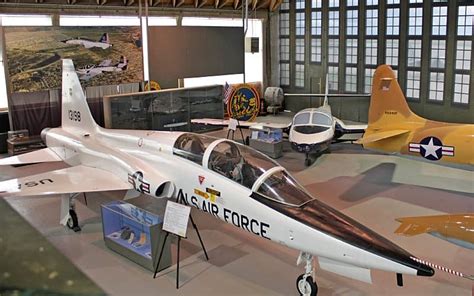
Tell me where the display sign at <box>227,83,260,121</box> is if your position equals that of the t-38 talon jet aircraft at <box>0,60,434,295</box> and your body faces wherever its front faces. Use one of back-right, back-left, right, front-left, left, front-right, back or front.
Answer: back-left

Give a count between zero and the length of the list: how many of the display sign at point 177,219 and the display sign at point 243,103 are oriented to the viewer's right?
0

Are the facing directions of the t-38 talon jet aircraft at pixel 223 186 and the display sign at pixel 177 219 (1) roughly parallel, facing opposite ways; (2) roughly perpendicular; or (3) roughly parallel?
roughly perpendicular

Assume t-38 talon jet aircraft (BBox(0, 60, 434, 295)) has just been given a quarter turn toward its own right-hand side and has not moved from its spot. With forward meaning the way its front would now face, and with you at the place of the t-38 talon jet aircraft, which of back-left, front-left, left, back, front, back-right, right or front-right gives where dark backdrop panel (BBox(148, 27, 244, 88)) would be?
back-right

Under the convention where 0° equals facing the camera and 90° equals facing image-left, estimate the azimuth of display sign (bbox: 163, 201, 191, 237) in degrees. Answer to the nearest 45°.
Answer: approximately 45°

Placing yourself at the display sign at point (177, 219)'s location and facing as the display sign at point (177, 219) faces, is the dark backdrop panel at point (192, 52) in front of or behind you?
behind

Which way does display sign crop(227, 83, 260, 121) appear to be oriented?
toward the camera

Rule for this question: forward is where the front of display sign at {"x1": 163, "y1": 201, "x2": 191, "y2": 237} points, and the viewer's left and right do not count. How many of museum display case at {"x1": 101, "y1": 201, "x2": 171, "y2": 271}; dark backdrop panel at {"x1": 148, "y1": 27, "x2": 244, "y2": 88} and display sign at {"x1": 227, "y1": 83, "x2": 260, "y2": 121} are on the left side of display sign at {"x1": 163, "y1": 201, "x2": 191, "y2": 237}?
0

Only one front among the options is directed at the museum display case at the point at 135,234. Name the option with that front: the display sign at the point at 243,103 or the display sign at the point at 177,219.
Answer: the display sign at the point at 243,103

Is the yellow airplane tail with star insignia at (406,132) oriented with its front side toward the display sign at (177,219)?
no

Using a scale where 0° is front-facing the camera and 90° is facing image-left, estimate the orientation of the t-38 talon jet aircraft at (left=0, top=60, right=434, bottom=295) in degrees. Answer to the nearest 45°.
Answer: approximately 315°

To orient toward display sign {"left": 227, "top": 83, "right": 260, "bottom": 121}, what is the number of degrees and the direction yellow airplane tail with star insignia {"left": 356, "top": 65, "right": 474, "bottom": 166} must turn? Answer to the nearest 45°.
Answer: approximately 180°

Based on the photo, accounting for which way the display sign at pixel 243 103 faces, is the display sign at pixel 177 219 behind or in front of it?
in front

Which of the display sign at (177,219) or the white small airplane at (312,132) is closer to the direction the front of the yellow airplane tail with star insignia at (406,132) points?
the display sign

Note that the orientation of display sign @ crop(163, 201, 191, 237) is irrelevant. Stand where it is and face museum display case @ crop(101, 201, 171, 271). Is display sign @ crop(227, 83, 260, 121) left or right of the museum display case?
right

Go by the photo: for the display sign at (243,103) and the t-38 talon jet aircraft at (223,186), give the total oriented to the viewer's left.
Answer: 0

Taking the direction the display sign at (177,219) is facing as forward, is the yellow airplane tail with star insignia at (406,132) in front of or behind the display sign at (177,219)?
behind

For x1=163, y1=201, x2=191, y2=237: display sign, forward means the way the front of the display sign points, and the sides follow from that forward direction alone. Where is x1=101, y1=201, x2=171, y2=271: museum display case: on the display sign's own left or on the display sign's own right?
on the display sign's own right

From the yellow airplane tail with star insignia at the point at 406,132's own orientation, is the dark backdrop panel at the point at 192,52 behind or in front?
behind

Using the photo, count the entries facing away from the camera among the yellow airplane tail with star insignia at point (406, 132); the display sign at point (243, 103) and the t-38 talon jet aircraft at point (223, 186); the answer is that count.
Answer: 0
